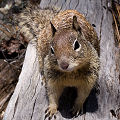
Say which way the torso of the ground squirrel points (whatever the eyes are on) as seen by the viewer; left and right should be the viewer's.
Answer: facing the viewer
